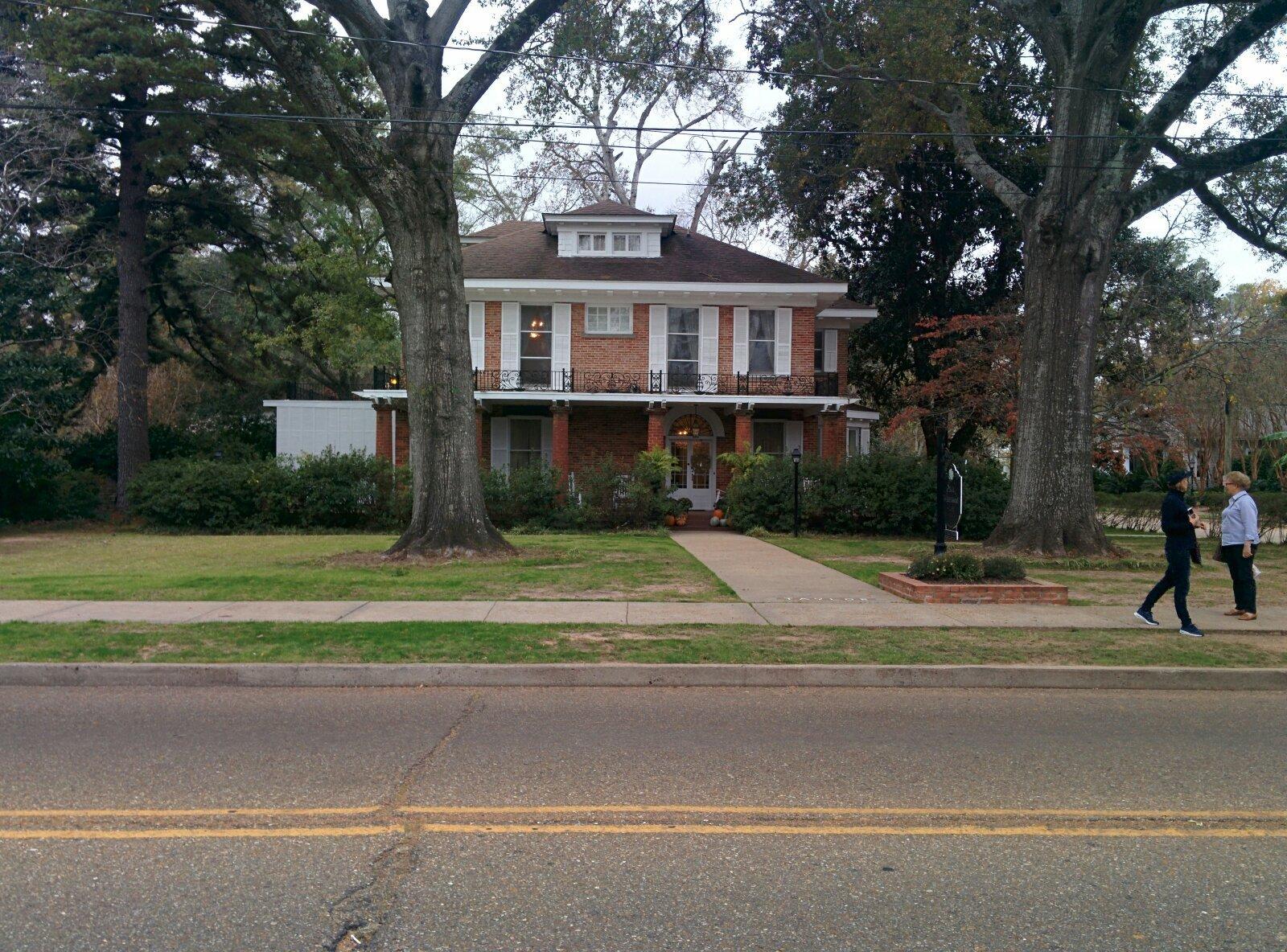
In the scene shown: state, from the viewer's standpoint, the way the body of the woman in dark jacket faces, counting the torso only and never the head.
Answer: to the viewer's right

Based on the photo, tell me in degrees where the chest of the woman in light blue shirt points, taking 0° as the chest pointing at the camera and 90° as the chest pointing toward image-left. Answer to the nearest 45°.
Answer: approximately 90°

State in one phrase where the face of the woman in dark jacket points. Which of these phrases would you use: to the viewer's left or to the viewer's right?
to the viewer's right

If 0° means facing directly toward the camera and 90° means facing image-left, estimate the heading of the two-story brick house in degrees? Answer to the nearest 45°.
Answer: approximately 0°

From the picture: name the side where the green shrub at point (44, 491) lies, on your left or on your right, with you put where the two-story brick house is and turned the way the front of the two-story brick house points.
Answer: on your right

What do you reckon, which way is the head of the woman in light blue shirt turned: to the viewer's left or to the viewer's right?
to the viewer's left

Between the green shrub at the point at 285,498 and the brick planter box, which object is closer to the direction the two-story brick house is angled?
the brick planter box

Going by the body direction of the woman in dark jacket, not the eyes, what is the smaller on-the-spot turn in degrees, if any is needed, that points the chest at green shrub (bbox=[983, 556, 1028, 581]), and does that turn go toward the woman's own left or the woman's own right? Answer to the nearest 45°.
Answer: approximately 135° to the woman's own left

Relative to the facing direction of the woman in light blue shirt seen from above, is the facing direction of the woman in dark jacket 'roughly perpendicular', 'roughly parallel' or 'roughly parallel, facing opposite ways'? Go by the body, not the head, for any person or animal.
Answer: roughly parallel, facing opposite ways

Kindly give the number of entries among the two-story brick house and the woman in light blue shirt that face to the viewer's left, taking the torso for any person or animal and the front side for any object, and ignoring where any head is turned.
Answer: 1

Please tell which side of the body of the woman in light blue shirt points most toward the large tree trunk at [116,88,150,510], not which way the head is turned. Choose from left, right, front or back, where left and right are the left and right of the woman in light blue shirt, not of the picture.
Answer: front
